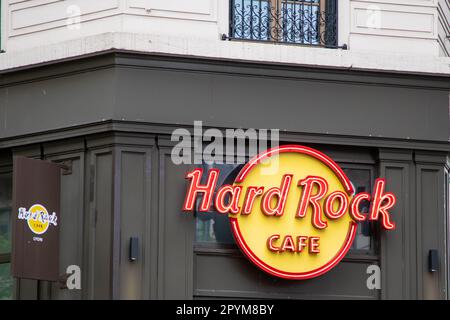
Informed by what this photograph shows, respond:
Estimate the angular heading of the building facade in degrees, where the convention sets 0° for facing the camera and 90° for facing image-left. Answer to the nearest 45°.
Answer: approximately 0°

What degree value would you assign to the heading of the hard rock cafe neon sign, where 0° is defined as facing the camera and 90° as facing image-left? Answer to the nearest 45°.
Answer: approximately 0°
